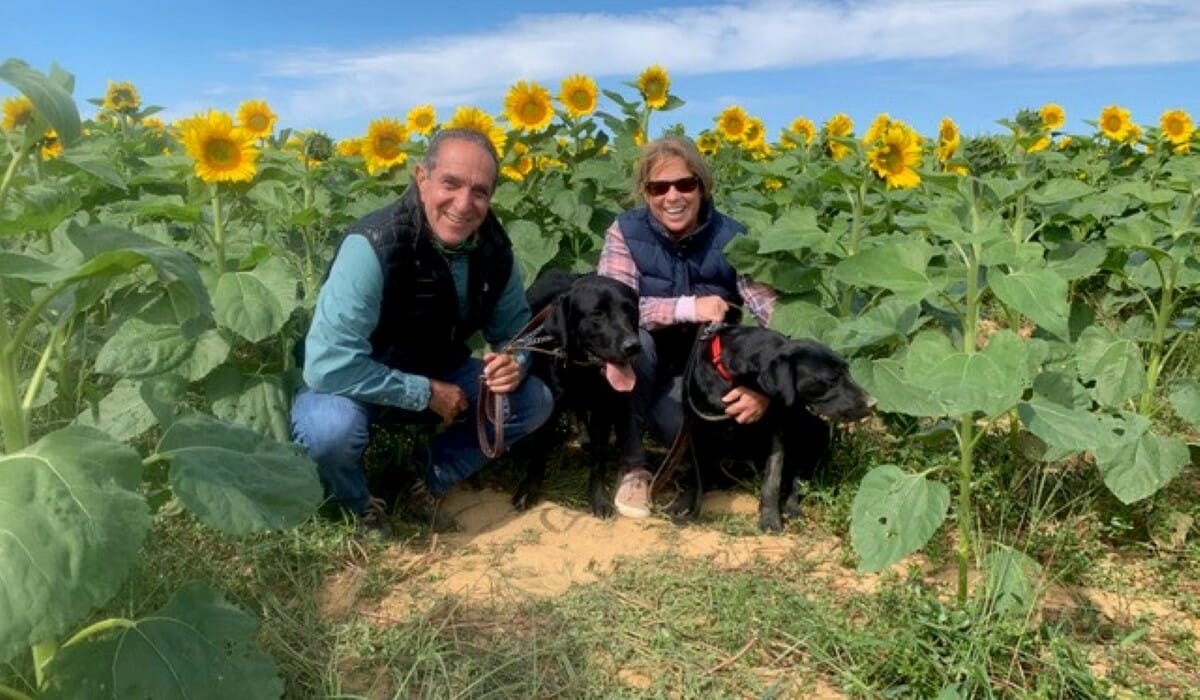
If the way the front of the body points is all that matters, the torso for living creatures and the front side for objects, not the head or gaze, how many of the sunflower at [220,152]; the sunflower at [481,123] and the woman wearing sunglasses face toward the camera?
3

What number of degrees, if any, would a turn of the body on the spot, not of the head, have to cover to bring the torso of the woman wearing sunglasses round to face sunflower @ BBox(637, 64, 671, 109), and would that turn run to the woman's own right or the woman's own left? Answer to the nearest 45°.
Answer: approximately 180°

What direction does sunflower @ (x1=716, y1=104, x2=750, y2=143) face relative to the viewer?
toward the camera

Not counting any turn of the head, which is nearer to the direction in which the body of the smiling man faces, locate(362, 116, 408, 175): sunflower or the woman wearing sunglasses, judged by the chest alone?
the woman wearing sunglasses

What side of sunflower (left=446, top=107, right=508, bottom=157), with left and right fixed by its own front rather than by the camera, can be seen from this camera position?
front

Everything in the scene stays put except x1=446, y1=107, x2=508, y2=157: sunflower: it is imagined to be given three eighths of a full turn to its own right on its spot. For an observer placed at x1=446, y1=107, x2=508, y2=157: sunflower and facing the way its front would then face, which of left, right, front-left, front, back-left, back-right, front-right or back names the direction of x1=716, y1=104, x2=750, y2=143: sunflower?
right

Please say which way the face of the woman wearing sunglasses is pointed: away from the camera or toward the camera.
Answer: toward the camera

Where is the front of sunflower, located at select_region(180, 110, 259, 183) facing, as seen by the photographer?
facing the viewer

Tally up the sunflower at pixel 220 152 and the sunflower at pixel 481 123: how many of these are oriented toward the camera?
2

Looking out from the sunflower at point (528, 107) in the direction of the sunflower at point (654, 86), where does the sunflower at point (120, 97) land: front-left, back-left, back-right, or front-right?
back-left

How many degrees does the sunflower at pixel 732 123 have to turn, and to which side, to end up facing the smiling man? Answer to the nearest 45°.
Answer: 0° — it already faces them

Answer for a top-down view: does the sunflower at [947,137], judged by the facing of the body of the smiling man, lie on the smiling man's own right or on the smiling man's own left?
on the smiling man's own left

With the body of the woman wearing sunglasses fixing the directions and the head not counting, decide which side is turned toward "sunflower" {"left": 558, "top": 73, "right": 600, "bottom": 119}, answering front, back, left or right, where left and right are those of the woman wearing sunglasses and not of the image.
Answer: back

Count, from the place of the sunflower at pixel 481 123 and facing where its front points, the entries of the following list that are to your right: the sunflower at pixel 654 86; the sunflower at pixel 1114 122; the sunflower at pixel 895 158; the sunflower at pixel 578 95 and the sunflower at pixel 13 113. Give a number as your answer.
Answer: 1

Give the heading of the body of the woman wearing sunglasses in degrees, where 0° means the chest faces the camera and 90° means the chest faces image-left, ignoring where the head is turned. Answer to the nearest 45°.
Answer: approximately 0°
